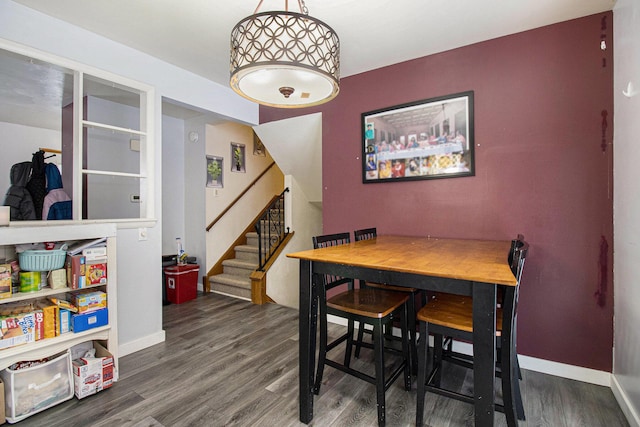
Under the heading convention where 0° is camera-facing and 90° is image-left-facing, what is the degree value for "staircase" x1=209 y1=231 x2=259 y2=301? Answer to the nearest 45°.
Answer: approximately 45°

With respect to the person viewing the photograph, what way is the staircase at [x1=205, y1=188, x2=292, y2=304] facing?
facing the viewer and to the left of the viewer

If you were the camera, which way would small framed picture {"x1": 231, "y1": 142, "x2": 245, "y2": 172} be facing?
facing the viewer and to the right of the viewer

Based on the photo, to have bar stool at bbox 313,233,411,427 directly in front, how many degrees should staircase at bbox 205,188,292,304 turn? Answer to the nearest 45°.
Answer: approximately 45° to its left

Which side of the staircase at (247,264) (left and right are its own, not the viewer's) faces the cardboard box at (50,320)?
front

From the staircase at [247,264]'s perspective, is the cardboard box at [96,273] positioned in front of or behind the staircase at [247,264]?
in front

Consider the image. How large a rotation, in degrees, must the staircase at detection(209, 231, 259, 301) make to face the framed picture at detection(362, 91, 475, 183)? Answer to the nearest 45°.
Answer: approximately 90° to its left

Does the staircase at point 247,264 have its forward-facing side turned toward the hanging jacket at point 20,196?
yes

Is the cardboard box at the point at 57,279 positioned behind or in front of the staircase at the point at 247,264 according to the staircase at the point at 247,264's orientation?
in front

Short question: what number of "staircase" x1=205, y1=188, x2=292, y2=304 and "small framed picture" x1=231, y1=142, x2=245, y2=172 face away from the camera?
0

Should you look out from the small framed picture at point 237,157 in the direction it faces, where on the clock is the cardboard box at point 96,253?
The cardboard box is roughly at 2 o'clock from the small framed picture.

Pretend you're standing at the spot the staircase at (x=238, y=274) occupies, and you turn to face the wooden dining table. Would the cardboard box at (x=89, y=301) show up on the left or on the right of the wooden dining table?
right

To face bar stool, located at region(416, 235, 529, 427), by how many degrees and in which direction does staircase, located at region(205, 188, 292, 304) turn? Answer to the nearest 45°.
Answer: approximately 45° to its left
